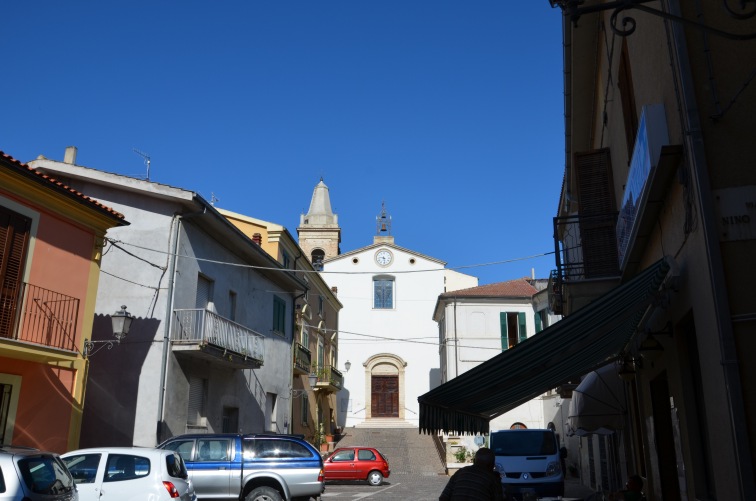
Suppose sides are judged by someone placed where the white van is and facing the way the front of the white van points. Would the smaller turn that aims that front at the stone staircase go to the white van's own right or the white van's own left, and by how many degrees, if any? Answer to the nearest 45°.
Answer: approximately 180°

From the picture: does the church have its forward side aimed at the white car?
yes

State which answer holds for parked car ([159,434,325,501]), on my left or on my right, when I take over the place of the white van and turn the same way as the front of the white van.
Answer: on my right

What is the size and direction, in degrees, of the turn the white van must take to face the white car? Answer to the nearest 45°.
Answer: approximately 45° to its right

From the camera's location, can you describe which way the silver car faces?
facing away from the viewer and to the left of the viewer

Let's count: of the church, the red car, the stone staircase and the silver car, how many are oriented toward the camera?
2

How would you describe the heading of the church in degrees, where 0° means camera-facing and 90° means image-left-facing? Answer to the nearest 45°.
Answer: approximately 0°

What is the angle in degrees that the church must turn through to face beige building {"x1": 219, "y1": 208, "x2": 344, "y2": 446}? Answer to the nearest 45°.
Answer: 0° — it already faces it

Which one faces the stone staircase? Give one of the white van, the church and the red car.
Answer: the church
